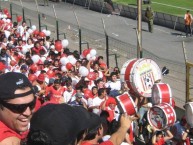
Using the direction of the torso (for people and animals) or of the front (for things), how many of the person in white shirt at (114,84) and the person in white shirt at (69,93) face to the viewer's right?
0

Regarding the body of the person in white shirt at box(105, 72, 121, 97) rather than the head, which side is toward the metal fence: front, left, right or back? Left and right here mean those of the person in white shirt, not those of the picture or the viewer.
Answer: back
